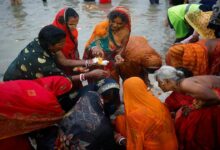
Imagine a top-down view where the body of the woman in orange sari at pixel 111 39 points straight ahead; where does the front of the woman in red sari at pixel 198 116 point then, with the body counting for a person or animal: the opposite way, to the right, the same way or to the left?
to the right

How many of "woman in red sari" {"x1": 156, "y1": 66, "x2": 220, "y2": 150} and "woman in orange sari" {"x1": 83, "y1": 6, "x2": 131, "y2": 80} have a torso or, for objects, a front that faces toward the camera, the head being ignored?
1

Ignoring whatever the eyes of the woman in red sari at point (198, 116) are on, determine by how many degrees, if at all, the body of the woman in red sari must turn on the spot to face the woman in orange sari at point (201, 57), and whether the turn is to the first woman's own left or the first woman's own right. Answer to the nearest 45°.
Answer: approximately 90° to the first woman's own right

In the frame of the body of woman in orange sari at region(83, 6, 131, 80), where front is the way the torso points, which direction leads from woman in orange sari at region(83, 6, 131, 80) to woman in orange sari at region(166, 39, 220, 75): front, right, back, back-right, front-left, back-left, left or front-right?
front-left

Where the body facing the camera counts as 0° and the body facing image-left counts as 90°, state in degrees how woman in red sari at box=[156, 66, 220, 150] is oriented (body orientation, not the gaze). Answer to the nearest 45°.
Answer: approximately 90°

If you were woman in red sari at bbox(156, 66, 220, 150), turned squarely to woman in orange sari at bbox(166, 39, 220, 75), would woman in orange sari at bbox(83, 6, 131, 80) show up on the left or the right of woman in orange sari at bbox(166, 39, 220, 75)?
left

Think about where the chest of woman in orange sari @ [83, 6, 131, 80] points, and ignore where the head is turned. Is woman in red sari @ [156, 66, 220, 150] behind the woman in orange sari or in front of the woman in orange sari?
in front
